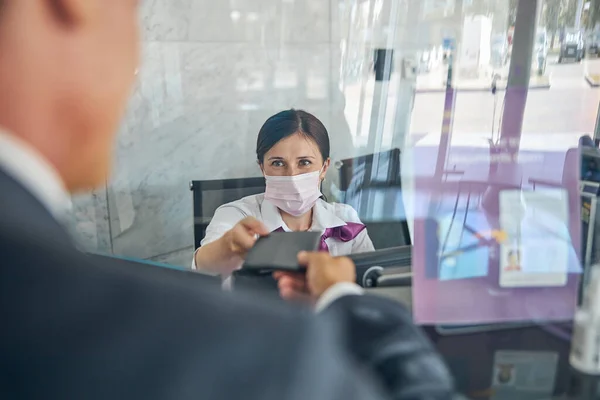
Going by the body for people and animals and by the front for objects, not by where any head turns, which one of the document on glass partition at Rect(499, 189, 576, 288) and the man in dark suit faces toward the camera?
the document on glass partition

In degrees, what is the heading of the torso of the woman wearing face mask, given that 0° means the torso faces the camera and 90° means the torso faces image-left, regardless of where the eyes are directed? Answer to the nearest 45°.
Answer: approximately 0°

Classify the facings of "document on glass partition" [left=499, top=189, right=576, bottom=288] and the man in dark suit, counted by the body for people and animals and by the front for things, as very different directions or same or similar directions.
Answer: very different directions

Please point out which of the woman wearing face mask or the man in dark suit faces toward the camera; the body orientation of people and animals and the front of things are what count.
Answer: the woman wearing face mask

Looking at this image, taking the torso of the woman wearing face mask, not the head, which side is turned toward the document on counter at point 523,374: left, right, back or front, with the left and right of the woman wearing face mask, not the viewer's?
front

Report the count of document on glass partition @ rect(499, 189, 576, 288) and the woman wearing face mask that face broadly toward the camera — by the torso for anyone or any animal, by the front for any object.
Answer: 2

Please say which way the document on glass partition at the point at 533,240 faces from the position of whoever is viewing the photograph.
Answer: facing the viewer

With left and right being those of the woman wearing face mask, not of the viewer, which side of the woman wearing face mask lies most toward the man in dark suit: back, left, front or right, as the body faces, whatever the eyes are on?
front

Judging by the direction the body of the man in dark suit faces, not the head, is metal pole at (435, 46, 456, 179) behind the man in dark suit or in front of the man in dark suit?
in front

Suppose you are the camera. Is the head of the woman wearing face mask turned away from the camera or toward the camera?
toward the camera

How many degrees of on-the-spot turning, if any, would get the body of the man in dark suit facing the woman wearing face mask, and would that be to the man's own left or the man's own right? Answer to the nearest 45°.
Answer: approximately 45° to the man's own left

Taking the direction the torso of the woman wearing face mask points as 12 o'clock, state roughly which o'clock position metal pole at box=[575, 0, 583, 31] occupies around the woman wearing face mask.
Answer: The metal pole is roughly at 8 o'clock from the woman wearing face mask.

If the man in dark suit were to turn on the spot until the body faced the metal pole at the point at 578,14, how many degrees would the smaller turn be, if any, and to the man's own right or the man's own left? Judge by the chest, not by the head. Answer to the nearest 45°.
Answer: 0° — they already face it

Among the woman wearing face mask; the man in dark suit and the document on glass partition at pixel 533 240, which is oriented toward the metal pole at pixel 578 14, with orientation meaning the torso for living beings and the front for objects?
the man in dark suit

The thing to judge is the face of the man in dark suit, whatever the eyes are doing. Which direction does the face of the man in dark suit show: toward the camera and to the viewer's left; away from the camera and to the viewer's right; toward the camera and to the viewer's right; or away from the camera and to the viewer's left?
away from the camera and to the viewer's right
